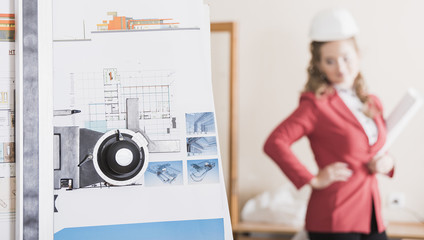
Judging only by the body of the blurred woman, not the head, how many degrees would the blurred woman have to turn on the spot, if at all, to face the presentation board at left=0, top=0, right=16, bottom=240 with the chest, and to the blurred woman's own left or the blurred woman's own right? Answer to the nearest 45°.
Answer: approximately 90° to the blurred woman's own right

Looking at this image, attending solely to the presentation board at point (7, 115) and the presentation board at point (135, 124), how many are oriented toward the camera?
2

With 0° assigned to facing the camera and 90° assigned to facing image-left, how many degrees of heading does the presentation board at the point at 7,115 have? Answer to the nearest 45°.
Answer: approximately 0°
